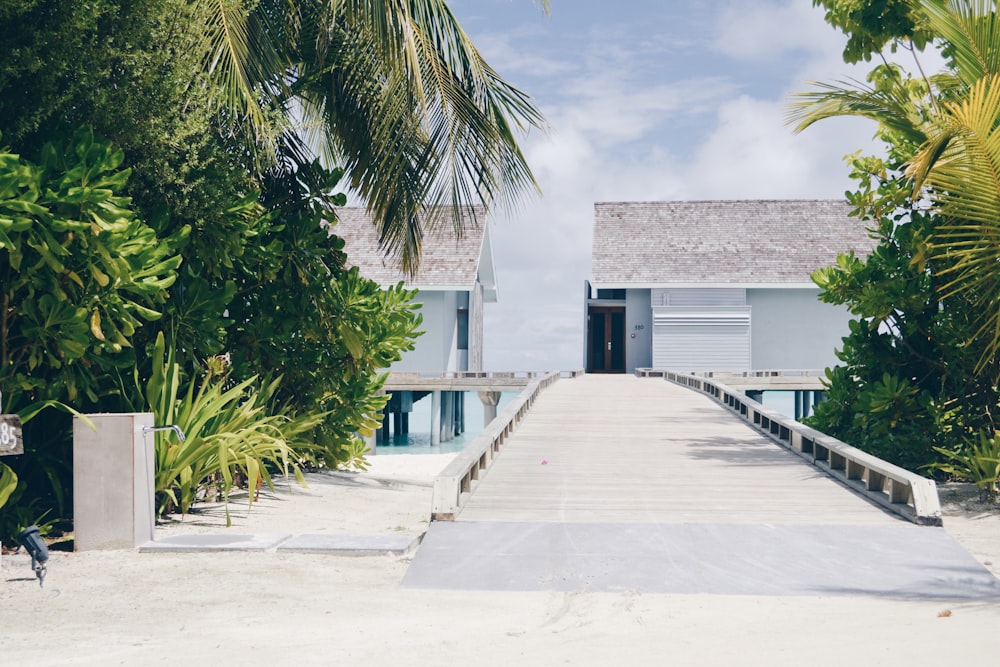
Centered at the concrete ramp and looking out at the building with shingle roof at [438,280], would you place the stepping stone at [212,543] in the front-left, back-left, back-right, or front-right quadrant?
front-left

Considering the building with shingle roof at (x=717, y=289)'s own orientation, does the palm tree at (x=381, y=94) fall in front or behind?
in front

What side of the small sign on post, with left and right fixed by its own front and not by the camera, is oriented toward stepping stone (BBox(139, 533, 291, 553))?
left

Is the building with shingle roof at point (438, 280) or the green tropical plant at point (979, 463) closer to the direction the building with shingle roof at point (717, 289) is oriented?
the green tropical plant

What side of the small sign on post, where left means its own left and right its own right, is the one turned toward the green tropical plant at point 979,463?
left

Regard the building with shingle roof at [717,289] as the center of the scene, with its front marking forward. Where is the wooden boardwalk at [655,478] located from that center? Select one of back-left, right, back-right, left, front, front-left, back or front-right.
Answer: front

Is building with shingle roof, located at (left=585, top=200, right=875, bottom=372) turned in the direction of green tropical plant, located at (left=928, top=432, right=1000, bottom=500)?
yes

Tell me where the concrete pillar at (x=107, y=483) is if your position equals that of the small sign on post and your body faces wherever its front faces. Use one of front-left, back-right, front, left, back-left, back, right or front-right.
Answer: back-left

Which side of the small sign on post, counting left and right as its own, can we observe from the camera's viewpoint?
front

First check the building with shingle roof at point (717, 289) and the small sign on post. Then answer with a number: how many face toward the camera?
2

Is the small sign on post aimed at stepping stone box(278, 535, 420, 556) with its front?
no

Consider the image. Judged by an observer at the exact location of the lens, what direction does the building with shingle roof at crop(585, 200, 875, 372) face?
facing the viewer

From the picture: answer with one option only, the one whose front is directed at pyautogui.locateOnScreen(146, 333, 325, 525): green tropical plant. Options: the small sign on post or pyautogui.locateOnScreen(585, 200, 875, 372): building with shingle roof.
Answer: the building with shingle roof

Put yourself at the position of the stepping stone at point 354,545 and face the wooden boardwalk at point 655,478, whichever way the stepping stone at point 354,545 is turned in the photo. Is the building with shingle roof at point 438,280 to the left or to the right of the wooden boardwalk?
left

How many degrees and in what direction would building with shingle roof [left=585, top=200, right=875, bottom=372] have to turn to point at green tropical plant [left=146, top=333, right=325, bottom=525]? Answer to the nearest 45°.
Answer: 0° — it already faces it

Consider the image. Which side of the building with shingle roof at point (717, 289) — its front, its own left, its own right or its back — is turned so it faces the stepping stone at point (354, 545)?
front

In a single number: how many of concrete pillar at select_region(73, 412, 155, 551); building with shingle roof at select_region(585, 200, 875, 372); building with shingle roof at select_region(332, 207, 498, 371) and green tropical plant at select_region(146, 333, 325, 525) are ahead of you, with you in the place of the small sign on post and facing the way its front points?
0

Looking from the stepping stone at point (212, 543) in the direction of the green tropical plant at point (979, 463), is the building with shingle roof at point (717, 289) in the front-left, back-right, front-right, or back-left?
front-left

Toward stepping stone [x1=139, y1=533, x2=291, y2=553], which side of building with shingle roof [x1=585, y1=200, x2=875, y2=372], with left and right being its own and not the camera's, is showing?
front

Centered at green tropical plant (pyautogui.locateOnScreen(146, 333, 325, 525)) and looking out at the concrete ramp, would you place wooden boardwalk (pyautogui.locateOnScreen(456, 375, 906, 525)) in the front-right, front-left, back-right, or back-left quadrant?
front-left
